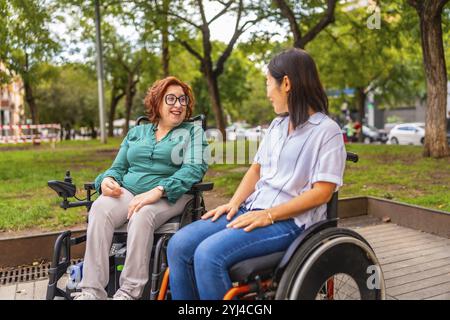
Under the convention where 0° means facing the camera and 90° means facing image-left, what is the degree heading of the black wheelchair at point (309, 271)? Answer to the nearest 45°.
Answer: approximately 45°

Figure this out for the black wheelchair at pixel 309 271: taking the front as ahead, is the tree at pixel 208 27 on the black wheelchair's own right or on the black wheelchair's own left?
on the black wheelchair's own right

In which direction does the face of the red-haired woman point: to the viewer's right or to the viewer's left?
to the viewer's right

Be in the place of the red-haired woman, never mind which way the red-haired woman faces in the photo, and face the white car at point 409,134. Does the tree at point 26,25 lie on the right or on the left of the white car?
left
